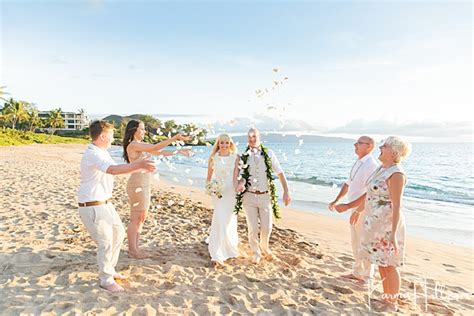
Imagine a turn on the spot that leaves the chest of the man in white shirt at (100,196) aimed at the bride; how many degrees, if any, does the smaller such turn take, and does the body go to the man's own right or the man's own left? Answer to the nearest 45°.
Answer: approximately 45° to the man's own left

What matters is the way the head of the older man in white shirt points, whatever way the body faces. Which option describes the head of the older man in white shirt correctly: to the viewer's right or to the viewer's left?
to the viewer's left

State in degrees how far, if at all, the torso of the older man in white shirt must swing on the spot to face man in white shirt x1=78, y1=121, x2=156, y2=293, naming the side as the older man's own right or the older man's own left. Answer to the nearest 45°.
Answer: approximately 45° to the older man's own left

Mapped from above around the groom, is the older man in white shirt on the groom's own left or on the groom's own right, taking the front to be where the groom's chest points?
on the groom's own left

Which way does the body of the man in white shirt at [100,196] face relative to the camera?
to the viewer's right

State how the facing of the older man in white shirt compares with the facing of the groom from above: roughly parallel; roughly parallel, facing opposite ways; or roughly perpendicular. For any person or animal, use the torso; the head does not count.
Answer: roughly perpendicular

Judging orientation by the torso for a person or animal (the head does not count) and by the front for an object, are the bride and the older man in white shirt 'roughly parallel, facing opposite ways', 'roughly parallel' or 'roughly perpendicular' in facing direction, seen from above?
roughly perpendicular

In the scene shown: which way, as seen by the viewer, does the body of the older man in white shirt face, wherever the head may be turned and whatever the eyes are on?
to the viewer's left

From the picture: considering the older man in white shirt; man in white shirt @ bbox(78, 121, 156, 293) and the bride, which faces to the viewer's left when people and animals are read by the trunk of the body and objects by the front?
the older man in white shirt
